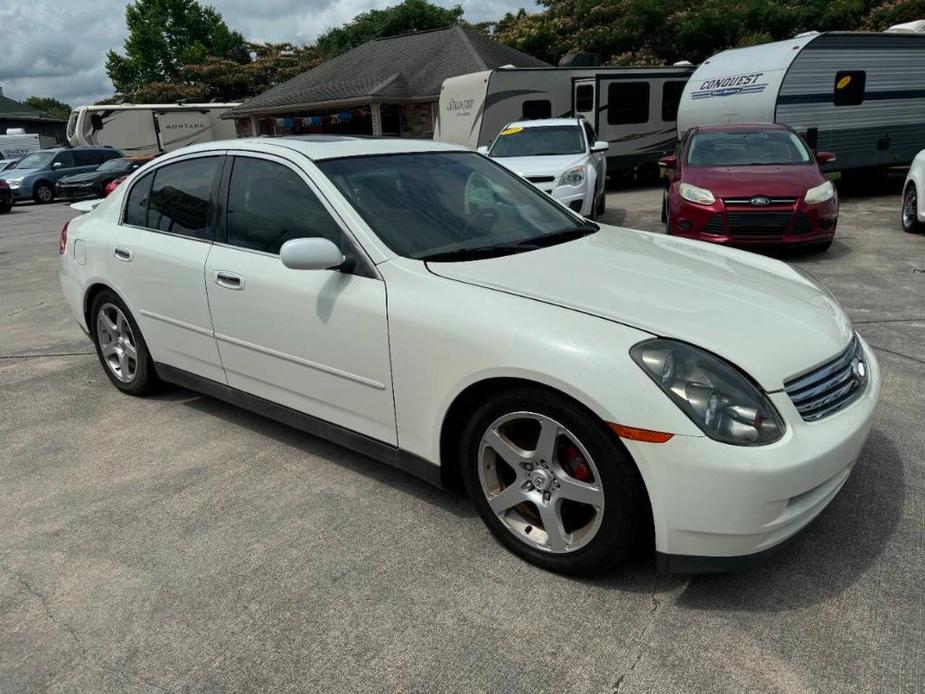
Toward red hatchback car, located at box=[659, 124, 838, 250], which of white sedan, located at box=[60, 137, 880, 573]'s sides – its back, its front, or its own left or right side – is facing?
left

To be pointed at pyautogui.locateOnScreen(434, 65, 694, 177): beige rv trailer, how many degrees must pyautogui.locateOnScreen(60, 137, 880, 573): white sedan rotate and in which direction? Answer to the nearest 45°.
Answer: approximately 135° to its left

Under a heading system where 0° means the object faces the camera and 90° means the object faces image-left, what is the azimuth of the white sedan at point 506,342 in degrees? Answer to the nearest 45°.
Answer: approximately 315°

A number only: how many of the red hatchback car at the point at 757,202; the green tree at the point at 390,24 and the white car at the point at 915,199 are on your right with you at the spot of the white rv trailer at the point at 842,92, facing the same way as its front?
1

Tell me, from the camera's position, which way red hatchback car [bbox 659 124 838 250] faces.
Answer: facing the viewer

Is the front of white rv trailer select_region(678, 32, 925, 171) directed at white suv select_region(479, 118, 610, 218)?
yes

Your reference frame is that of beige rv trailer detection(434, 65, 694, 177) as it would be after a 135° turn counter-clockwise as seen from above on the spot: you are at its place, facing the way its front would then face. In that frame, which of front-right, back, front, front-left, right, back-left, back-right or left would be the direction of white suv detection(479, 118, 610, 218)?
right

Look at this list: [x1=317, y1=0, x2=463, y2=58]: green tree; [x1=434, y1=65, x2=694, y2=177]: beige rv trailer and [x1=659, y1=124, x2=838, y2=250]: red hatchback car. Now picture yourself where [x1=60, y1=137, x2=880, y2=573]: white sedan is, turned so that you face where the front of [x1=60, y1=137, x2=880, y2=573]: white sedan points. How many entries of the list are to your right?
0

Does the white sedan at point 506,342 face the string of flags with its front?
no

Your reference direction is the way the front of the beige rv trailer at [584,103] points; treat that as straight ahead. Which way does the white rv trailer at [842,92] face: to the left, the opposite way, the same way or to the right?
the same way

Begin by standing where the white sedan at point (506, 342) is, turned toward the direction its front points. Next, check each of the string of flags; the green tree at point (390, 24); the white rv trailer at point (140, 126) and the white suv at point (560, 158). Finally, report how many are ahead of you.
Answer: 0

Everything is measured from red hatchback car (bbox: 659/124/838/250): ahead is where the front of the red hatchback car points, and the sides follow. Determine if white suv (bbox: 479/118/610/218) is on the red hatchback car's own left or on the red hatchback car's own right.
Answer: on the red hatchback car's own right

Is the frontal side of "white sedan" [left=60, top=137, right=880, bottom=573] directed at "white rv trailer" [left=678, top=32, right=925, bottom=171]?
no

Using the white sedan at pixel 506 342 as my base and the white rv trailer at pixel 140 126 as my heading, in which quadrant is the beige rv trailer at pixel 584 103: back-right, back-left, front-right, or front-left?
front-right

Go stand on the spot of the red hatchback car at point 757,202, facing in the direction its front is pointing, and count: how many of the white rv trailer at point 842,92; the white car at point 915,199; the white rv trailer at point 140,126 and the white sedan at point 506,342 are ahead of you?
1

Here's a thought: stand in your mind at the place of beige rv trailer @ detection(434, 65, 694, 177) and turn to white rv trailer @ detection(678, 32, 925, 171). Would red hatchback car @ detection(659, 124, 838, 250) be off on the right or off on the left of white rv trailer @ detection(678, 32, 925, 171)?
right

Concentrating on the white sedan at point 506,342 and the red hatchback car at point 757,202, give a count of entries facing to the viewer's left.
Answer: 0

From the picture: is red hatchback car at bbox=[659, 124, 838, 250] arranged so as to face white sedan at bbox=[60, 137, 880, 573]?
yes

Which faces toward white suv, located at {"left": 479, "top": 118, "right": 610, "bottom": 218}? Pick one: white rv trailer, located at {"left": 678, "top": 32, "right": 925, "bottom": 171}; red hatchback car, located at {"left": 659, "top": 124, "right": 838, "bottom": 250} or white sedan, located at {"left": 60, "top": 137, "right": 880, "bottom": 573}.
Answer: the white rv trailer

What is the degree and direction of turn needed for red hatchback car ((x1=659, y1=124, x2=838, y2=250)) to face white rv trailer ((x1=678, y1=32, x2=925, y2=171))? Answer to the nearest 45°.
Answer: approximately 180°

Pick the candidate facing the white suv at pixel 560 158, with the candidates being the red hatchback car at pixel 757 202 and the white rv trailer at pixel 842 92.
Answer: the white rv trailer
